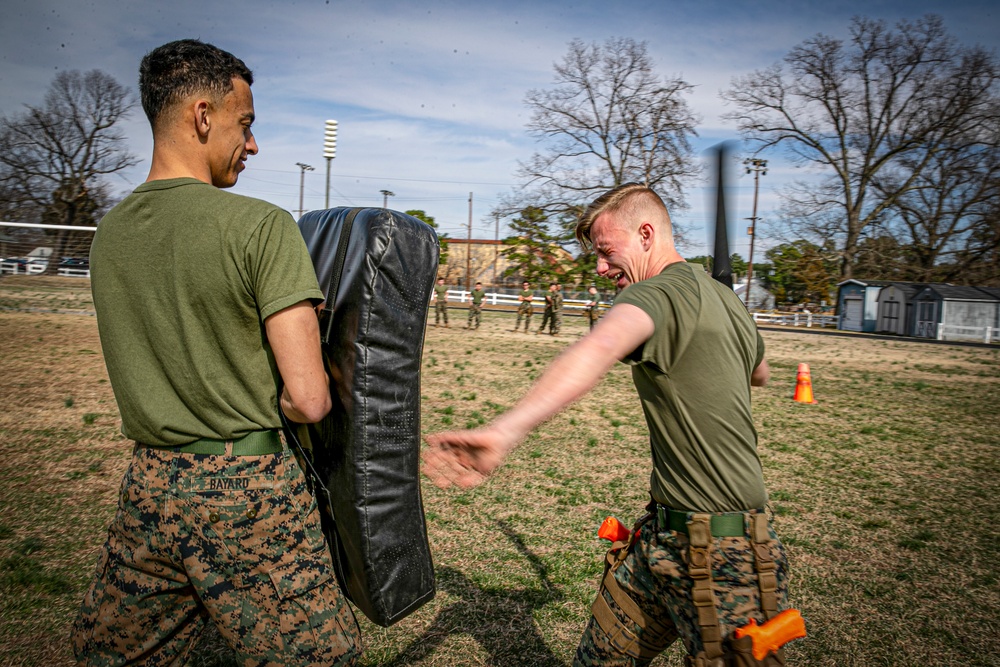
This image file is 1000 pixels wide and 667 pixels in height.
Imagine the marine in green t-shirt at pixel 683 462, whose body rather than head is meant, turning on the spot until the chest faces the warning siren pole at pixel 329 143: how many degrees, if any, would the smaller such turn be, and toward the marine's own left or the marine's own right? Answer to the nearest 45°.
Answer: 0° — they already face it

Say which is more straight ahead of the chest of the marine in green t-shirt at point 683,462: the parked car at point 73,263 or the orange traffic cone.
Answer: the parked car

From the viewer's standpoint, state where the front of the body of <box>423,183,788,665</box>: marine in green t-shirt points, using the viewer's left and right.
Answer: facing away from the viewer and to the left of the viewer

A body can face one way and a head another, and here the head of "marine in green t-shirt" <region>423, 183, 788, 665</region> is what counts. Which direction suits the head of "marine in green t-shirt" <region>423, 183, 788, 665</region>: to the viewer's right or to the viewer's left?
to the viewer's left

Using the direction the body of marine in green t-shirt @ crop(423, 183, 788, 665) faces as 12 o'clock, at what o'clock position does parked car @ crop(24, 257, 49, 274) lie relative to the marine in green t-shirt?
The parked car is roughly at 12 o'clock from the marine in green t-shirt.

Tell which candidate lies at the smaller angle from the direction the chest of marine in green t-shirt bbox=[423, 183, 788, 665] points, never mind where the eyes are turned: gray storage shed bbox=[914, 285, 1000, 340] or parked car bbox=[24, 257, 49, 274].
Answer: the parked car

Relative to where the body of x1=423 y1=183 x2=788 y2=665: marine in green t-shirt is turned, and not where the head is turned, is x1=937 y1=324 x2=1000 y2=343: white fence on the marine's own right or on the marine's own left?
on the marine's own right
